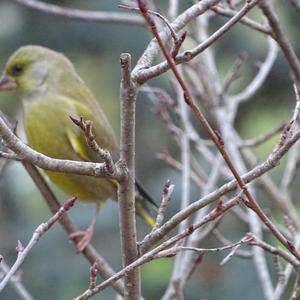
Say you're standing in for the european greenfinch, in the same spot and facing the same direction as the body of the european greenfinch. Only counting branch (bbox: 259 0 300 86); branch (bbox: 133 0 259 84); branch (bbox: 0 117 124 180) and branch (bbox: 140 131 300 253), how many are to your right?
0

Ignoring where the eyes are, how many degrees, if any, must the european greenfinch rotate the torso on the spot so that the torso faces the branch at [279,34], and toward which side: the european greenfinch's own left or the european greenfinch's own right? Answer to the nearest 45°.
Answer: approximately 135° to the european greenfinch's own left

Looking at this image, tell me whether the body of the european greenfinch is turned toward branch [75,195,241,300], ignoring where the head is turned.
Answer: no

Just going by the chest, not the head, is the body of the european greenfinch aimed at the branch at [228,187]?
no

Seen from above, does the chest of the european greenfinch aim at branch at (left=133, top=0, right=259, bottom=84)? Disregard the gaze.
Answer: no

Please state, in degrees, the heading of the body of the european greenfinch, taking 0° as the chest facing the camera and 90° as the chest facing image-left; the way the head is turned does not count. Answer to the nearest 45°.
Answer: approximately 90°

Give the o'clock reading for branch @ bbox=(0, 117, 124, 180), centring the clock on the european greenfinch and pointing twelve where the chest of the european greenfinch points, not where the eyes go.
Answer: The branch is roughly at 9 o'clock from the european greenfinch.
